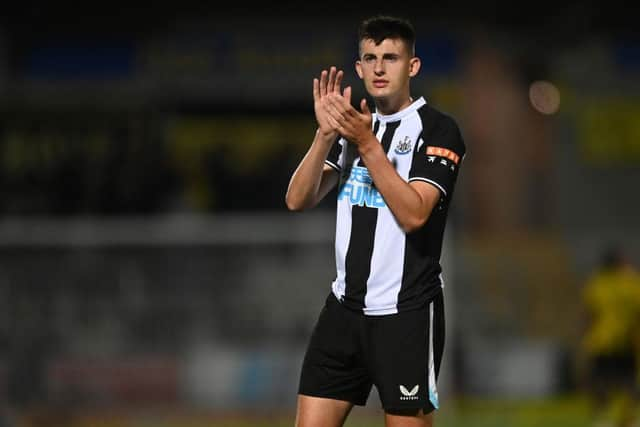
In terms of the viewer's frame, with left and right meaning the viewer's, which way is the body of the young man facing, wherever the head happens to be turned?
facing the viewer and to the left of the viewer

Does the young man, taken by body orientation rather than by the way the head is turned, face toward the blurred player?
no

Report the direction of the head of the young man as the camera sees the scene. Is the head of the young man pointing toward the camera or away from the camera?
toward the camera
